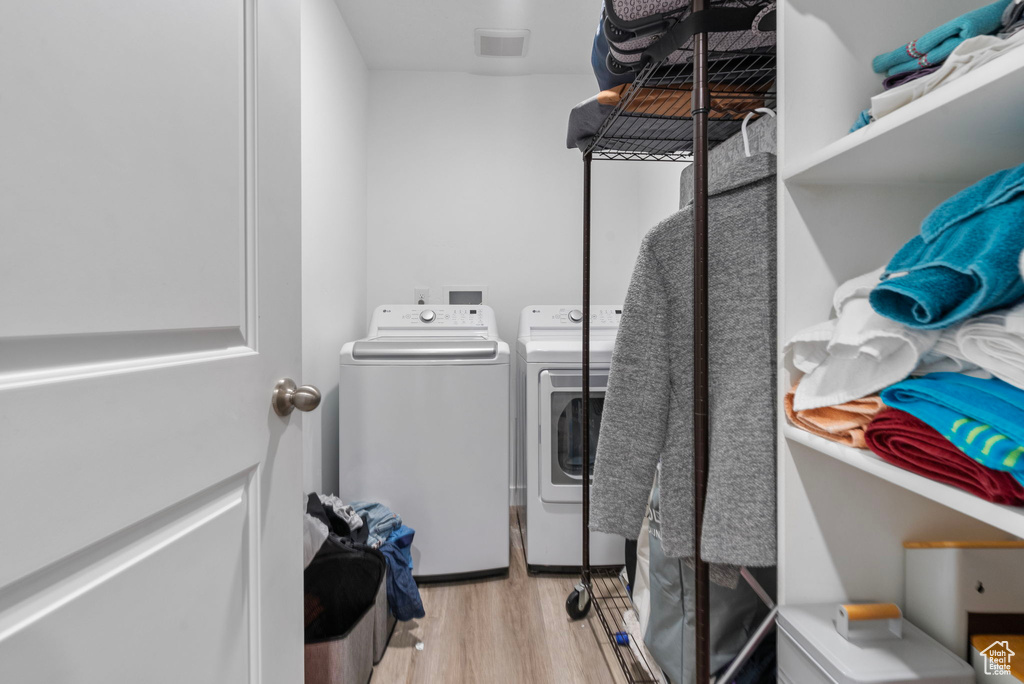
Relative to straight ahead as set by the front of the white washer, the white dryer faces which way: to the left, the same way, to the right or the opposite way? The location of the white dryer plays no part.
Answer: the same way

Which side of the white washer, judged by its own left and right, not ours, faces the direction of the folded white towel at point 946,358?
front

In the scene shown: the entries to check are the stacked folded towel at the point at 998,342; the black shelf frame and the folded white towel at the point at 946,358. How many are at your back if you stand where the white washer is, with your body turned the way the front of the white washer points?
0

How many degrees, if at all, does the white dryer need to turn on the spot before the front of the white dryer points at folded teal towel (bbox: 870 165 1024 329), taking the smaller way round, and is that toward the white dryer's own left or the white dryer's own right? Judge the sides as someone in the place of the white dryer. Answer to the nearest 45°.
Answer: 0° — it already faces it

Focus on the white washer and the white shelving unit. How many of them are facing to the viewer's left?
1

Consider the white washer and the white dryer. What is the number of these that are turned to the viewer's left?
0

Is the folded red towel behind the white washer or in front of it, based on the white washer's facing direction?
in front

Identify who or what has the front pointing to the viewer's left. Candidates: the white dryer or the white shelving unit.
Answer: the white shelving unit

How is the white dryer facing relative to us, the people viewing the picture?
facing the viewer

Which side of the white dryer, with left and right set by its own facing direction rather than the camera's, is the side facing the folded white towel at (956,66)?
front

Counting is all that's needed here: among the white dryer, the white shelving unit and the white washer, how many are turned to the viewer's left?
1

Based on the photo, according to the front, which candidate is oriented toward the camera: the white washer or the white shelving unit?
the white washer

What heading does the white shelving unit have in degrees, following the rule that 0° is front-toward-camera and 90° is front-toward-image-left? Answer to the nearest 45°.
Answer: approximately 90°

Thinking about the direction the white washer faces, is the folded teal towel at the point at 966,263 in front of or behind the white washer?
in front
